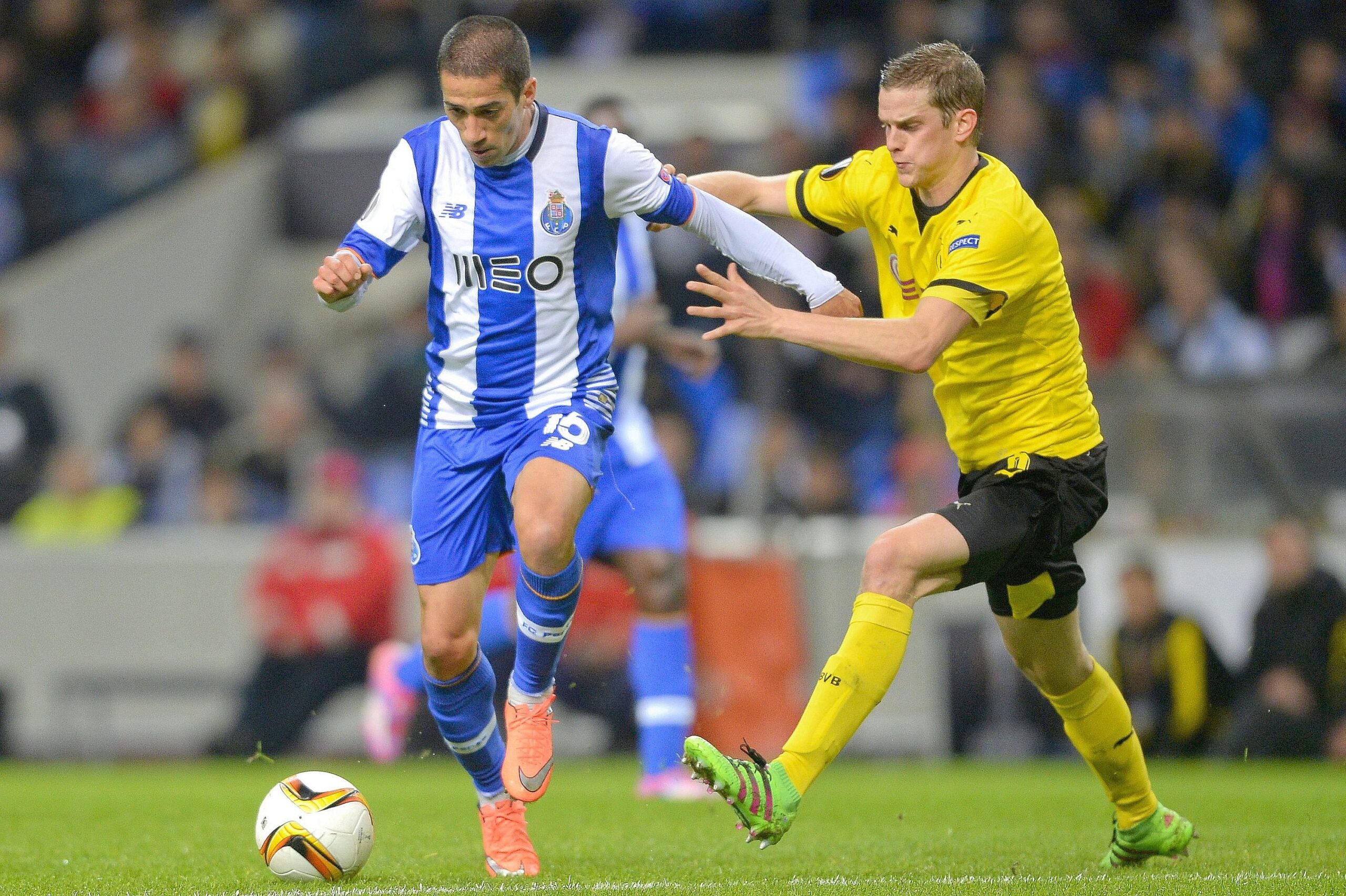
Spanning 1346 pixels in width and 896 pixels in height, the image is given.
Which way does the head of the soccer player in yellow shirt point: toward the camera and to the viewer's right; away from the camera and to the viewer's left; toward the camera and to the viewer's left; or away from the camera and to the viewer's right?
toward the camera and to the viewer's left

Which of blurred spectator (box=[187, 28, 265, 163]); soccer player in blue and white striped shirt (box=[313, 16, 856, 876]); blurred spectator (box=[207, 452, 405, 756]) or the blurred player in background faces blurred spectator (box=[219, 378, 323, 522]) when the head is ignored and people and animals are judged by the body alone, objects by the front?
blurred spectator (box=[187, 28, 265, 163])

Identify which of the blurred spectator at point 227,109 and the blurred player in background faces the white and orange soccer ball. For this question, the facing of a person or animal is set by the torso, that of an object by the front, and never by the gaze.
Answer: the blurred spectator

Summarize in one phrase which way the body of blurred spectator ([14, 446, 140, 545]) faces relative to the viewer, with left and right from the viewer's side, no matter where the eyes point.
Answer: facing the viewer

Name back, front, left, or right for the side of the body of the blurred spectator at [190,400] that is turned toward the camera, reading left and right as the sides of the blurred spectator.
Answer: front

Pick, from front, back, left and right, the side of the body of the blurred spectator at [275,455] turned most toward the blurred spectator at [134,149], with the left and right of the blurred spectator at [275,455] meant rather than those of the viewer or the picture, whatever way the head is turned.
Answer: back

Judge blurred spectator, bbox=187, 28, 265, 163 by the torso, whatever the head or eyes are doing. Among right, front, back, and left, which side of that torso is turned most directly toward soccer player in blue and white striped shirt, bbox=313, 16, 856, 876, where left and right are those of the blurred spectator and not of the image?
front

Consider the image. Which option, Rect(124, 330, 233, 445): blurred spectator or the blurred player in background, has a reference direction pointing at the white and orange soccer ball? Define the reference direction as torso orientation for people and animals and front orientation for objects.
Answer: the blurred spectator

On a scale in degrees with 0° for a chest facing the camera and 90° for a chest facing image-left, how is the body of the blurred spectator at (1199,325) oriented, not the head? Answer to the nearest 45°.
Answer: approximately 45°

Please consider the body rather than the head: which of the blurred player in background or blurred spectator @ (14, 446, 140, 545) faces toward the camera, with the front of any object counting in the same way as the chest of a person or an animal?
the blurred spectator

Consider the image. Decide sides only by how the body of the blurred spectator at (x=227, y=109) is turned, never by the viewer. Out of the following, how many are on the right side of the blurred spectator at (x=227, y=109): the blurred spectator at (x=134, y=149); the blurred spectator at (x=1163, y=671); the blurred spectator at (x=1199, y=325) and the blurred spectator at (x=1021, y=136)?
1

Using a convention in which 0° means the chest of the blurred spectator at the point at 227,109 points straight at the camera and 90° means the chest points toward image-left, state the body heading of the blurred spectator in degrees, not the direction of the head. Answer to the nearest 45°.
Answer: approximately 0°

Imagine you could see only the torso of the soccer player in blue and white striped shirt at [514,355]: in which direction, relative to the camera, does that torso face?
toward the camera

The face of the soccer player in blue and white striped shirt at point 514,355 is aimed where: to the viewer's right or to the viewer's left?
to the viewer's left
